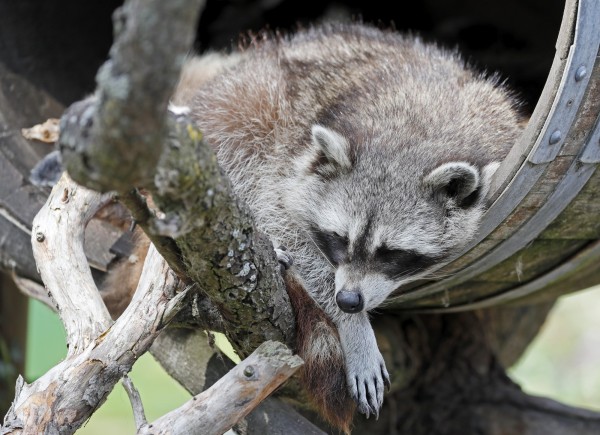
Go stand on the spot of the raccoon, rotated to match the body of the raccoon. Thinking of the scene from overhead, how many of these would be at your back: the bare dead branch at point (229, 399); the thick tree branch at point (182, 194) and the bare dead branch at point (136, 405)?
0

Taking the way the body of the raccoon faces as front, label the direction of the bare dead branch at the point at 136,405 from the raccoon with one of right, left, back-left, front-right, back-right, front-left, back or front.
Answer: front-right

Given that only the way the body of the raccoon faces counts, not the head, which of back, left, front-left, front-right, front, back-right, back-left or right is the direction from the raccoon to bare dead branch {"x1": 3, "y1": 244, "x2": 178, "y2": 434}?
front-right

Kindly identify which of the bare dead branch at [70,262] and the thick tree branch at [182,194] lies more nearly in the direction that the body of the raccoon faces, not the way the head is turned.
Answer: the thick tree branch

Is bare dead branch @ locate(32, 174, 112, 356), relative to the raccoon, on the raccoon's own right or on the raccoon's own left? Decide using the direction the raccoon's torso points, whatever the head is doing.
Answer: on the raccoon's own right

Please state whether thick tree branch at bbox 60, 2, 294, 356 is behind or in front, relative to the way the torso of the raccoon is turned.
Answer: in front

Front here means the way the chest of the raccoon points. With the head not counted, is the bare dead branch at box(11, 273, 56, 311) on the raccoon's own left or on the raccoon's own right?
on the raccoon's own right

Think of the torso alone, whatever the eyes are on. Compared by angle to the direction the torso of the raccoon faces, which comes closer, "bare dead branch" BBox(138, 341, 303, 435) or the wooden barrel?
the bare dead branch

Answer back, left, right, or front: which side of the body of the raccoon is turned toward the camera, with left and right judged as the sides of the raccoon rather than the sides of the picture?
front

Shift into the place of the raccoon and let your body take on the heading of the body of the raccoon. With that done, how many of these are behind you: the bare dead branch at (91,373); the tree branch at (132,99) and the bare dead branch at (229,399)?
0

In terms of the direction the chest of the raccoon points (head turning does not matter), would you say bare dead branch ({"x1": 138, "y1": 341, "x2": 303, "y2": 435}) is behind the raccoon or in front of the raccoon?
in front

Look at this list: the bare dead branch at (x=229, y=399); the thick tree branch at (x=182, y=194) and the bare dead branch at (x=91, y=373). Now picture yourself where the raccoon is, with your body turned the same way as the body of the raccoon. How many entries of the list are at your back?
0
